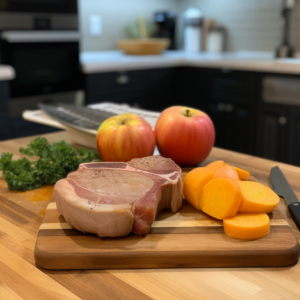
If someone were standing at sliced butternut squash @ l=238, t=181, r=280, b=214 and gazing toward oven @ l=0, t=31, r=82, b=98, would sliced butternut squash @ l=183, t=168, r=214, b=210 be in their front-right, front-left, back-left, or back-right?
front-left

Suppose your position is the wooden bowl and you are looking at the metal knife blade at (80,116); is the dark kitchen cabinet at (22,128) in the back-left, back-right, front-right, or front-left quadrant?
front-right

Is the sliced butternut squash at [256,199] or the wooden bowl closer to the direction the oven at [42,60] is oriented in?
the sliced butternut squash

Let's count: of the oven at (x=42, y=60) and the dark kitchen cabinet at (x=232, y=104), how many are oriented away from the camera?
0

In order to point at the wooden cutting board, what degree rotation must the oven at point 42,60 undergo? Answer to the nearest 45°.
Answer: approximately 45° to its right

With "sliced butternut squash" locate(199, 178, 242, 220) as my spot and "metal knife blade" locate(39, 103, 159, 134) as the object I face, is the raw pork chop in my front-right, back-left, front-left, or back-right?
front-left

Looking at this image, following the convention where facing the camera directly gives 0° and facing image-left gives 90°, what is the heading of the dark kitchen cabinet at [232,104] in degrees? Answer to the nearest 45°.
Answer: approximately 45°

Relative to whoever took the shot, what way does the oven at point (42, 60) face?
facing the viewer and to the right of the viewer

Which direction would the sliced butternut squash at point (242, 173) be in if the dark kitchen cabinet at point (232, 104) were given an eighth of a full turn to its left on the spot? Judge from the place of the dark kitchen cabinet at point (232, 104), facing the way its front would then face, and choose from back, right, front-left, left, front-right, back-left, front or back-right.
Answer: front

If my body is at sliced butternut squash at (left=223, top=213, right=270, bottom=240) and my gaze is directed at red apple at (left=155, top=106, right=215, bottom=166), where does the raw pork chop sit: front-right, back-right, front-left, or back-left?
front-left

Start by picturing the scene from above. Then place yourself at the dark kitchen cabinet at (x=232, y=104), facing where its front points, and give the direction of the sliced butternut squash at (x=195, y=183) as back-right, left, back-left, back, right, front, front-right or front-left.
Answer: front-left

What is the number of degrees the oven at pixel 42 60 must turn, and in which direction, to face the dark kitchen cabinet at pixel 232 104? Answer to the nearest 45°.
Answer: approximately 45° to its left

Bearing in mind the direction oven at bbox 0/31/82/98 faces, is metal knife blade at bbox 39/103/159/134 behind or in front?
in front

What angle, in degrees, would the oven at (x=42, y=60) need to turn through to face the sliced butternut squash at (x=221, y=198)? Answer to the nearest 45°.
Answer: approximately 45° to its right

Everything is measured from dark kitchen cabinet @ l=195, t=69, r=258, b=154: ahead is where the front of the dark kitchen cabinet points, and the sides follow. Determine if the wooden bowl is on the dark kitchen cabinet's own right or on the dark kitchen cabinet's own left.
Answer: on the dark kitchen cabinet's own right
